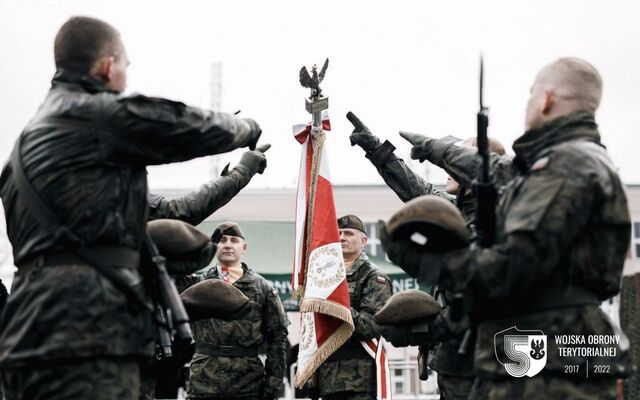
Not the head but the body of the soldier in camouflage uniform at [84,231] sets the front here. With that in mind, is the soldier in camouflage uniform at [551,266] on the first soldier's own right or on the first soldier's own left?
on the first soldier's own right

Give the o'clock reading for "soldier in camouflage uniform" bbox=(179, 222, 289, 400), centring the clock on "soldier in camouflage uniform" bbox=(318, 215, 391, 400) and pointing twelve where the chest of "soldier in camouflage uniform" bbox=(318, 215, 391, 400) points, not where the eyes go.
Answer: "soldier in camouflage uniform" bbox=(179, 222, 289, 400) is roughly at 2 o'clock from "soldier in camouflage uniform" bbox=(318, 215, 391, 400).

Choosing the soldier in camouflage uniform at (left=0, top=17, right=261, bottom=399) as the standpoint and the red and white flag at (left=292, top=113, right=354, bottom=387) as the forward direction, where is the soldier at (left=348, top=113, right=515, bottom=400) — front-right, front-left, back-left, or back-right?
front-right

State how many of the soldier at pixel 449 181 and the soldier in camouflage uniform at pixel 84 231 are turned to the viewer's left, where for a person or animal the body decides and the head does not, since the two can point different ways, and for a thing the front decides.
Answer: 1

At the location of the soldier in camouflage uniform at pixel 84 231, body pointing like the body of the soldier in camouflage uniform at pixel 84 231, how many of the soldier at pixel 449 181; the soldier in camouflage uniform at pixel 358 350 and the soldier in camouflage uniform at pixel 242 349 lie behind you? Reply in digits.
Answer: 0

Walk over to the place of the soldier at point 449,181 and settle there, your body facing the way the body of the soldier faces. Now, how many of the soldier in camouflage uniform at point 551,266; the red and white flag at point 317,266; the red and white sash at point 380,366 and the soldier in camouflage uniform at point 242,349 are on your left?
1

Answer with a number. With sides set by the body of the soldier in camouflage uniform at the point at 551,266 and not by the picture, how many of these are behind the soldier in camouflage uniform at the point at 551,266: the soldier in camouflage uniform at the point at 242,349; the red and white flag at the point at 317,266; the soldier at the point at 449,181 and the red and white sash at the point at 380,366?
0

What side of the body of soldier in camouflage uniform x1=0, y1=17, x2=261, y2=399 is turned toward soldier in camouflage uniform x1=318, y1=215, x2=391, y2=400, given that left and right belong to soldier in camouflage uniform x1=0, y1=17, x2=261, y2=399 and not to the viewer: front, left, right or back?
front

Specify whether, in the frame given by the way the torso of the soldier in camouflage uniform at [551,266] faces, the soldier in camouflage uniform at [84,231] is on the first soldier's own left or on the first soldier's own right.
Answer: on the first soldier's own left

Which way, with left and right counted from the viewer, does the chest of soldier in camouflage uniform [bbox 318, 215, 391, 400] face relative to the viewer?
facing the viewer and to the left of the viewer

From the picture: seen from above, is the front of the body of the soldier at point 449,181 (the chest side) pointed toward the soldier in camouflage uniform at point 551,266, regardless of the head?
no

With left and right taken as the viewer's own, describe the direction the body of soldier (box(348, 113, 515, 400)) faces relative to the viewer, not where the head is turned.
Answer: facing to the left of the viewer

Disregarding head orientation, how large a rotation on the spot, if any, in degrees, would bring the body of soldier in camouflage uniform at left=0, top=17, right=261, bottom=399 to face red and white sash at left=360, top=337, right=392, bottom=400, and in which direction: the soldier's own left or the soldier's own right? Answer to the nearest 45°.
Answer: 0° — they already face it

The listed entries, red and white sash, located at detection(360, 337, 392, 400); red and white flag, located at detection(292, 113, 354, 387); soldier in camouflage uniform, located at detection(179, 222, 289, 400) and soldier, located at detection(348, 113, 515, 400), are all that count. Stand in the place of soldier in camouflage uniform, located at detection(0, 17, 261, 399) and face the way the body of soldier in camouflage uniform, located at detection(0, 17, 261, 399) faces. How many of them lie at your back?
0

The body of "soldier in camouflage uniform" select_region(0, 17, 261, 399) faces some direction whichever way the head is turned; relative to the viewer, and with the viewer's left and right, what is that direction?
facing away from the viewer and to the right of the viewer

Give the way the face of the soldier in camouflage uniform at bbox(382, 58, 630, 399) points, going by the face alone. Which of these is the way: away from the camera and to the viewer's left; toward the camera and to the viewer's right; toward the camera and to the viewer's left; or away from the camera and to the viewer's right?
away from the camera and to the viewer's left

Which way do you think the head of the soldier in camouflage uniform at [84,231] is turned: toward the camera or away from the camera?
away from the camera

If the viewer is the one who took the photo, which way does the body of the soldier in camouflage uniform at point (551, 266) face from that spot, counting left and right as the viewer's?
facing away from the viewer and to the left of the viewer

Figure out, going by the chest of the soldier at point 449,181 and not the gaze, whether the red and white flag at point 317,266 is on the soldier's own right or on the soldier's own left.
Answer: on the soldier's own right
